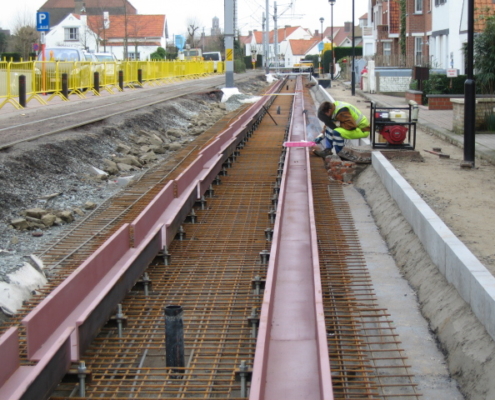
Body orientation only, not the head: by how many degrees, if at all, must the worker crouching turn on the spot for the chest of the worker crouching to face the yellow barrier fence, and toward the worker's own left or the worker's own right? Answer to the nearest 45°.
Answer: approximately 45° to the worker's own right

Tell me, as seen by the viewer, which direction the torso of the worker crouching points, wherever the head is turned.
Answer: to the viewer's left

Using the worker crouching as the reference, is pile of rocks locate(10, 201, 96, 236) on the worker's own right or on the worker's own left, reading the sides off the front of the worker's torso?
on the worker's own left

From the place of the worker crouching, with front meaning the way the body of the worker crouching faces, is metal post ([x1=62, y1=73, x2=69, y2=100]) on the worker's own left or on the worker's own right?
on the worker's own right

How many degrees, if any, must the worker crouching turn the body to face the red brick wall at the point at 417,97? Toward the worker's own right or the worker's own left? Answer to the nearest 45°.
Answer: approximately 90° to the worker's own right

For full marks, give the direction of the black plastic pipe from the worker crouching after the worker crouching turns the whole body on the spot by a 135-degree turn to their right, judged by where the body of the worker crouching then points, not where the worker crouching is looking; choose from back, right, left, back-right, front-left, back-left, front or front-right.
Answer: back-right

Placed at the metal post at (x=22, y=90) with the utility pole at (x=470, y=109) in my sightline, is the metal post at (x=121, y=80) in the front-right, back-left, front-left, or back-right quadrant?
back-left

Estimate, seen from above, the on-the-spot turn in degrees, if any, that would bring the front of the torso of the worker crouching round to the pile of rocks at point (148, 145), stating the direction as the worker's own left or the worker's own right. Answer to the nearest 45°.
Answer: approximately 45° to the worker's own right

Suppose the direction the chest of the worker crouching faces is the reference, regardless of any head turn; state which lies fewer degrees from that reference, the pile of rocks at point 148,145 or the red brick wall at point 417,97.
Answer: the pile of rocks

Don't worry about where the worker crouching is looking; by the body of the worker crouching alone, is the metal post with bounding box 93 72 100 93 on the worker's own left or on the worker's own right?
on the worker's own right

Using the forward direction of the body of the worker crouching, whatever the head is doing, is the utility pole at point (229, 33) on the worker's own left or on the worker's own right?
on the worker's own right
